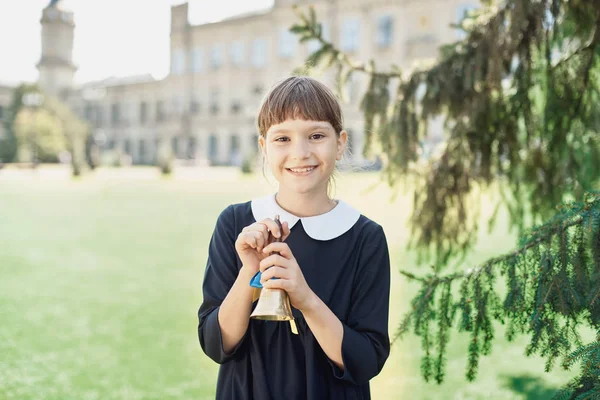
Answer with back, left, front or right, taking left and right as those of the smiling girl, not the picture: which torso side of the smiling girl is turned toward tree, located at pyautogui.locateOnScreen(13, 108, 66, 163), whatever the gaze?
back

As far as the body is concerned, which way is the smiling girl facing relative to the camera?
toward the camera

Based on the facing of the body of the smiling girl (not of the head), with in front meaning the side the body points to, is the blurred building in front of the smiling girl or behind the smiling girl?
behind

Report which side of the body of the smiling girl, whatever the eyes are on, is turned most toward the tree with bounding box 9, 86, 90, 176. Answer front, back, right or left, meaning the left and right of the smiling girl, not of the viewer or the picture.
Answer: back
